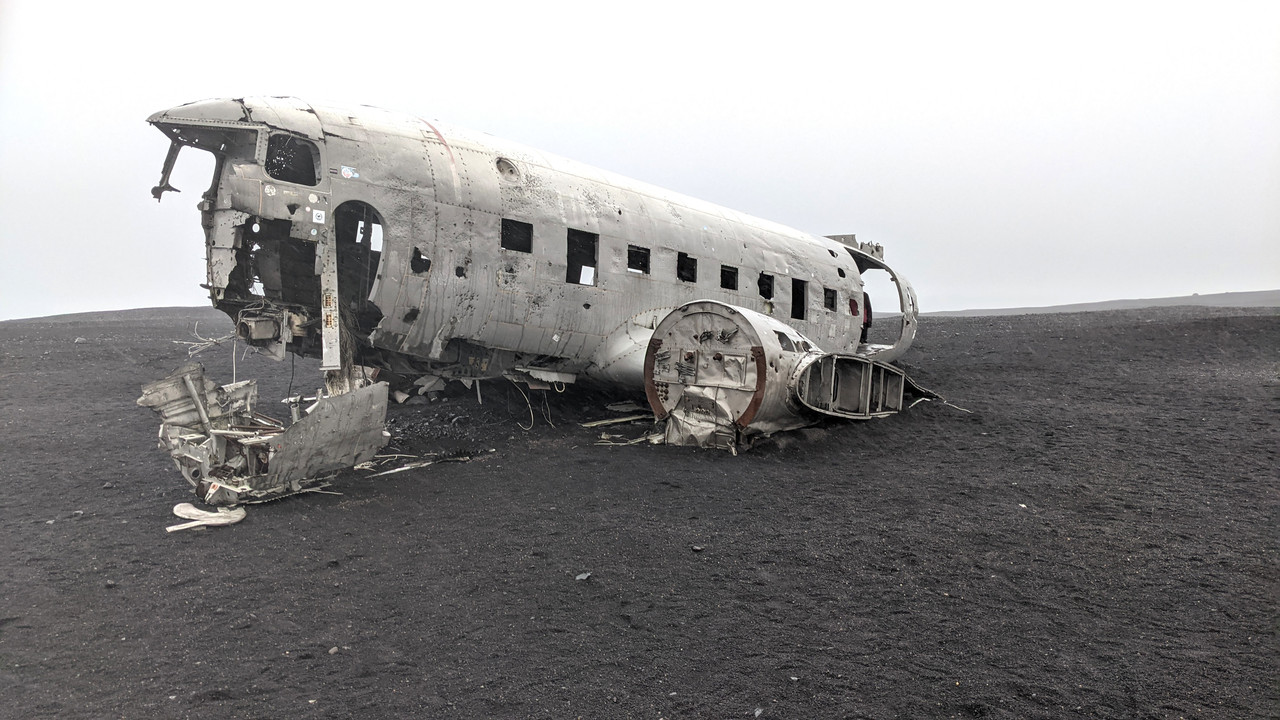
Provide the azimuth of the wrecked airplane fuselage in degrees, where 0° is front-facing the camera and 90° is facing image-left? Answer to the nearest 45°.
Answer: approximately 45°

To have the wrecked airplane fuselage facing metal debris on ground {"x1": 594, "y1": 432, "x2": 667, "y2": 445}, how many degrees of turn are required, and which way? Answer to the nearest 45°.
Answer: approximately 135° to its left

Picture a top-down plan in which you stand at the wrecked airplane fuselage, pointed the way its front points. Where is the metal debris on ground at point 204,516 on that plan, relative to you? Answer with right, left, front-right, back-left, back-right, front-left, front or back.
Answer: front

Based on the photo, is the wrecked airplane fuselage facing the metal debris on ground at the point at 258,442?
yes

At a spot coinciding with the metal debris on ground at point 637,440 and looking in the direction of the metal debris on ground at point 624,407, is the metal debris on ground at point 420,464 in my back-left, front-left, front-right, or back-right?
back-left
